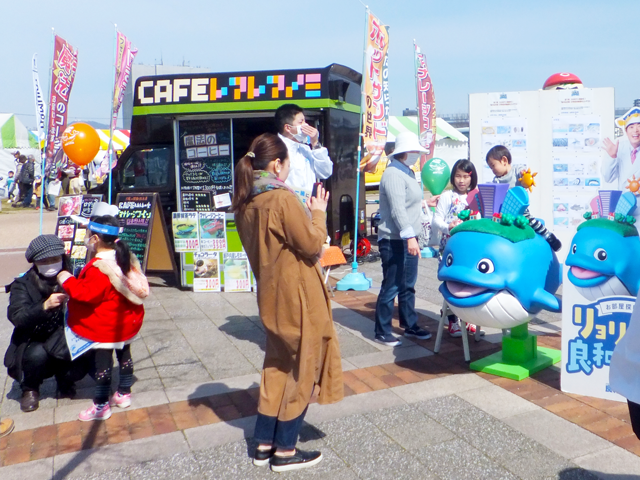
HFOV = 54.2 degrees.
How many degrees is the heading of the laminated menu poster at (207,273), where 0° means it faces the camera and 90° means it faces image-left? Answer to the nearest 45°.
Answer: approximately 0°

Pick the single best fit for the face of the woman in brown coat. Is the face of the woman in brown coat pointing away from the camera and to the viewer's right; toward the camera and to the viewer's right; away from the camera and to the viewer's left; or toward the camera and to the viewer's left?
away from the camera and to the viewer's right
